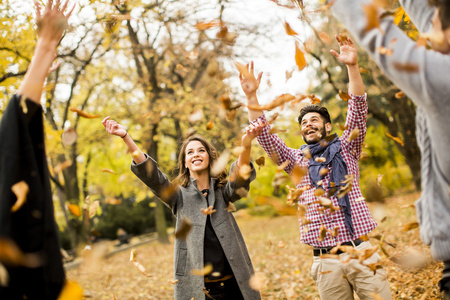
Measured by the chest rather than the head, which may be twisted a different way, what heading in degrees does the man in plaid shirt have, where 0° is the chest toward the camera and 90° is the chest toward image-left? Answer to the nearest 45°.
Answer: approximately 0°

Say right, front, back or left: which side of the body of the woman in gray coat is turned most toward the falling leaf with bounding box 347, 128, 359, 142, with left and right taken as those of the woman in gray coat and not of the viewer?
left

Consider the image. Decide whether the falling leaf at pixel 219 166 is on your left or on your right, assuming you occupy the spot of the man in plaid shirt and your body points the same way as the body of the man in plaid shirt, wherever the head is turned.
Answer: on your right

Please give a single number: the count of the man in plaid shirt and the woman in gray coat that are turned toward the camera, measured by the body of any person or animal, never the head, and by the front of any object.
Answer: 2

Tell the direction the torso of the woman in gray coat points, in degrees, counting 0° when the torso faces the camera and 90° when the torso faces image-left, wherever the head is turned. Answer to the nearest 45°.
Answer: approximately 0°

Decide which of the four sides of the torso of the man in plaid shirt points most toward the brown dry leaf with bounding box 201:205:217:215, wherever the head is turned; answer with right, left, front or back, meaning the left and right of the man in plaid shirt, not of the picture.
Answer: right
